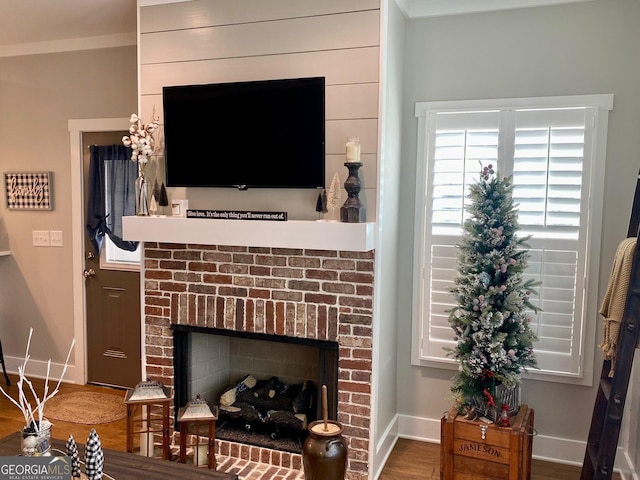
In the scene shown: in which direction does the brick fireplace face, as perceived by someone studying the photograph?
facing the viewer and to the left of the viewer

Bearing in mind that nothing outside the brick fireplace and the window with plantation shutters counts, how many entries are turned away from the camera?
0

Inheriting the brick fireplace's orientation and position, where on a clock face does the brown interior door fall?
The brown interior door is roughly at 3 o'clock from the brick fireplace.

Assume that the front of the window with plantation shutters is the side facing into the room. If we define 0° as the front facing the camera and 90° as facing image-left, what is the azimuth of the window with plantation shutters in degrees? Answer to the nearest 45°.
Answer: approximately 0°

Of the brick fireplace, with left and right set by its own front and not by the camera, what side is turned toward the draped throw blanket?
left

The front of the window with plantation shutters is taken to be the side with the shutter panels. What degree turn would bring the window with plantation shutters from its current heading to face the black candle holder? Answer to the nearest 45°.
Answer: approximately 45° to its right

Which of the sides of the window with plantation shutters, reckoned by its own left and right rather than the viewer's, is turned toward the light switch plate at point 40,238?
right

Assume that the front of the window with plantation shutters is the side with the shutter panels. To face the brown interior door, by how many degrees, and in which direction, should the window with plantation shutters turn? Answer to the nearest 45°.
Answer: approximately 90° to its right

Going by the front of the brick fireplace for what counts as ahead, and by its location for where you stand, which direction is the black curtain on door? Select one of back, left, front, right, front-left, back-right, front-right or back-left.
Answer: right

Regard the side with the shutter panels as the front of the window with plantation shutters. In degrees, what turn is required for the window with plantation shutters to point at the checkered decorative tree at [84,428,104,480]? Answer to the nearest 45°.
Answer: approximately 45° to its right

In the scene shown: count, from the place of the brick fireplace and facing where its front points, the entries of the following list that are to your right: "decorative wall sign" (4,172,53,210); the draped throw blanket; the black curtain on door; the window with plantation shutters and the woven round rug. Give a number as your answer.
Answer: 3

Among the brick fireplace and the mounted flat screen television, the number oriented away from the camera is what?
0
